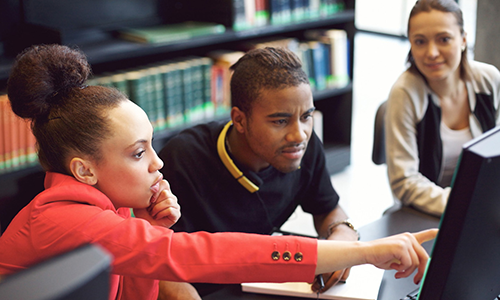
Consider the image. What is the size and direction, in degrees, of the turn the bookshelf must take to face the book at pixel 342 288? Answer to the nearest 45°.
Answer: approximately 45° to its right

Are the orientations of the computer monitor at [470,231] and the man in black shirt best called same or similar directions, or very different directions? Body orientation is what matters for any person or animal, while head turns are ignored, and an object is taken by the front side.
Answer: very different directions

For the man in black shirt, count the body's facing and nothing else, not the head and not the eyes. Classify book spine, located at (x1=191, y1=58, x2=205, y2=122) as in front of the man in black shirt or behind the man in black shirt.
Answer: behind

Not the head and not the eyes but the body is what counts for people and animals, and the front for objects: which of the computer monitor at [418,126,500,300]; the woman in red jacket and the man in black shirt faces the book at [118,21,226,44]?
the computer monitor

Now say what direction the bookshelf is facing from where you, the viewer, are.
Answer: facing the viewer and to the right of the viewer

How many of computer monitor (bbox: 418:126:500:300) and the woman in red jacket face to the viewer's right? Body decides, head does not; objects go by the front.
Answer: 1

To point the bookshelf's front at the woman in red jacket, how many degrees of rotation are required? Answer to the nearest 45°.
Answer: approximately 45° to its right

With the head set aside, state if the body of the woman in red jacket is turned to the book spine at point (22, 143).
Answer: no

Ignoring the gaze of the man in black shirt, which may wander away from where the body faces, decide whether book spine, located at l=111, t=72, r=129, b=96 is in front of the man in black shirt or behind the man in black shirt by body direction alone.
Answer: behind

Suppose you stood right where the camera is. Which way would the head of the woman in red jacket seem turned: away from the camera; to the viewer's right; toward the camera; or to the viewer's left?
to the viewer's right

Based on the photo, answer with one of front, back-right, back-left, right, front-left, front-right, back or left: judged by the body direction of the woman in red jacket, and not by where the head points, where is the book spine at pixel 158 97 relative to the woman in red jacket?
left

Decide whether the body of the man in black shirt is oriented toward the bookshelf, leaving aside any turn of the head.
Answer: no

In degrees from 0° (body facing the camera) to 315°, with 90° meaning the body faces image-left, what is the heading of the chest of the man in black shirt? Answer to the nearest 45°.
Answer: approximately 315°

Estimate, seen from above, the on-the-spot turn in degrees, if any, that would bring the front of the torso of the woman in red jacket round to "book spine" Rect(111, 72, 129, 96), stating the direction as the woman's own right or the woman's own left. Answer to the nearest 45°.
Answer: approximately 90° to the woman's own left

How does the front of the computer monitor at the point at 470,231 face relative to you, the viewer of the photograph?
facing away from the viewer and to the left of the viewer

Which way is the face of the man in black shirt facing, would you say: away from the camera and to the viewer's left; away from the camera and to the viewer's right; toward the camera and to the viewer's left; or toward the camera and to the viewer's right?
toward the camera and to the viewer's right

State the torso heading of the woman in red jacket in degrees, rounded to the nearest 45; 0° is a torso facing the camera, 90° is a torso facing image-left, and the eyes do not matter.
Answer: approximately 270°
